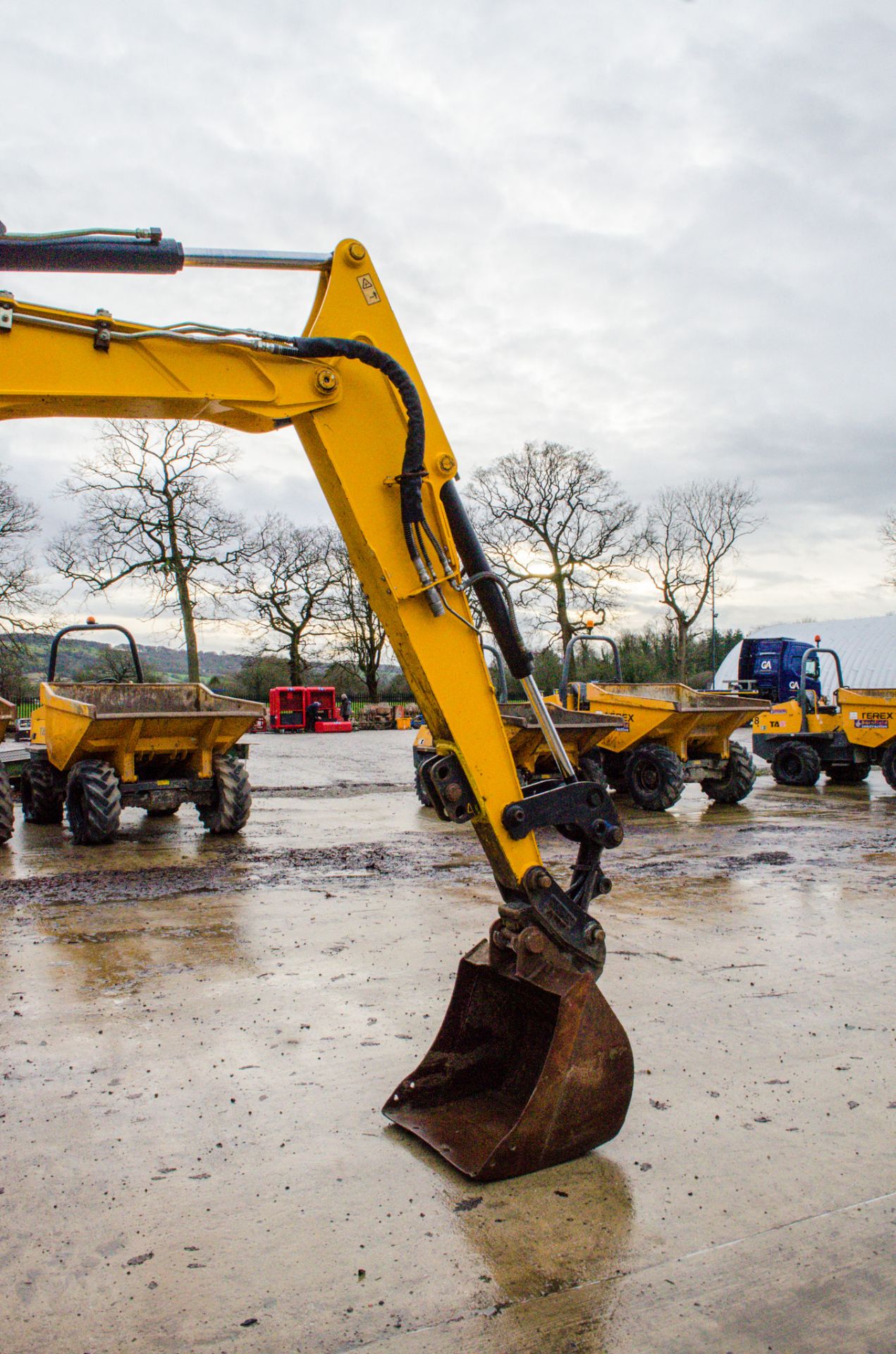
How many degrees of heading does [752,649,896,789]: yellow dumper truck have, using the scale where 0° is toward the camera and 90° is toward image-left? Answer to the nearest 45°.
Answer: approximately 315°

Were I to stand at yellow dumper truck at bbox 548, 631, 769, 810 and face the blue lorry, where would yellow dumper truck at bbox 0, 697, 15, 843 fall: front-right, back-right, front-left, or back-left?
back-left

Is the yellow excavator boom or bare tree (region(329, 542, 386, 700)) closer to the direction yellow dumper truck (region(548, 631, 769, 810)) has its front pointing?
the yellow excavator boom

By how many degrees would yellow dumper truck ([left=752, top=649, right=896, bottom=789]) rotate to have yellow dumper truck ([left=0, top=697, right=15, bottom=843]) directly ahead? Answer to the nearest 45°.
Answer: approximately 90° to its right

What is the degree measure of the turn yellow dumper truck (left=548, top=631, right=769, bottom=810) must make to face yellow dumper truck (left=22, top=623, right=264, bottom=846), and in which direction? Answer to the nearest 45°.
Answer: approximately 90° to its right

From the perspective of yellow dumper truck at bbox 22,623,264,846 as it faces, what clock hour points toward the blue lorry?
The blue lorry is roughly at 9 o'clock from the yellow dumper truck.

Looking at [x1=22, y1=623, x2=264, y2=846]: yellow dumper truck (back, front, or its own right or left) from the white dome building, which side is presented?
left

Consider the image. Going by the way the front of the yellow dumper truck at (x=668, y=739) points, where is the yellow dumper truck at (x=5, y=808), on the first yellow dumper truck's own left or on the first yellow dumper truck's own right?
on the first yellow dumper truck's own right

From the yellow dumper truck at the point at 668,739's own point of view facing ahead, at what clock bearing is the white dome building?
The white dome building is roughly at 8 o'clock from the yellow dumper truck.

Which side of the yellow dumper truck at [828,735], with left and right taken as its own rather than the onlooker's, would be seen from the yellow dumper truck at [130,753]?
right
